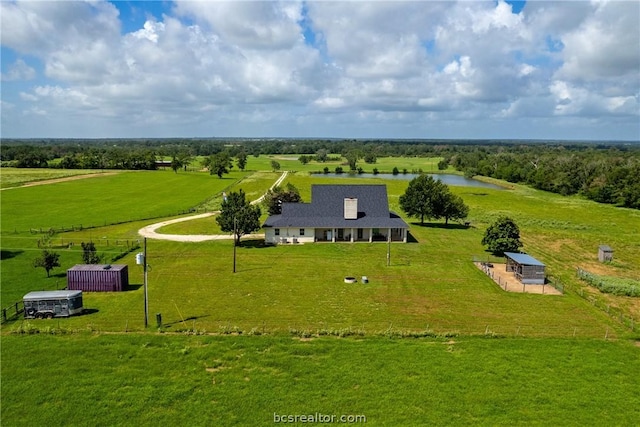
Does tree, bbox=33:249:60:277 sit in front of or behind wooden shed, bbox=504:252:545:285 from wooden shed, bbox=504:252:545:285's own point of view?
in front

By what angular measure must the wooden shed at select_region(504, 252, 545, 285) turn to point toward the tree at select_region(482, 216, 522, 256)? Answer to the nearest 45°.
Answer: approximately 135° to its right

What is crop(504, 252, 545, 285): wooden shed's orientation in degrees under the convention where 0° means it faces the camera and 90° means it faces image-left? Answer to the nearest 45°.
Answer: approximately 45°

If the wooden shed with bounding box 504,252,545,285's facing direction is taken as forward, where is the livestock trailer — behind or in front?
in front
